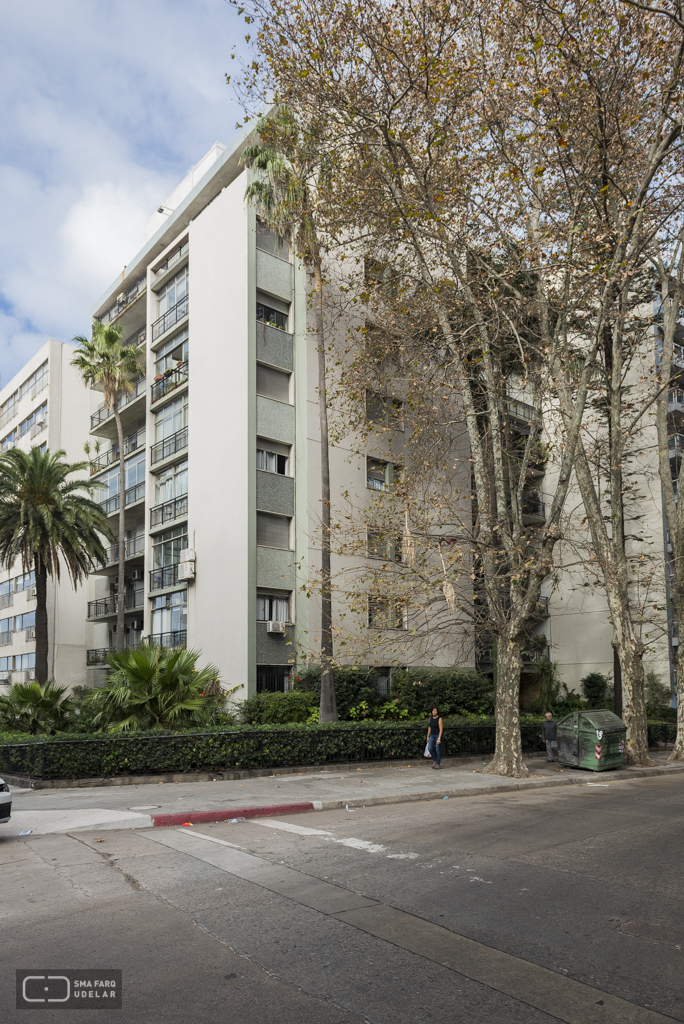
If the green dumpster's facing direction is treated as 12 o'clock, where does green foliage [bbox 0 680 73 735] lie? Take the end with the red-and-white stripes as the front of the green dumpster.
The green foliage is roughly at 4 o'clock from the green dumpster.

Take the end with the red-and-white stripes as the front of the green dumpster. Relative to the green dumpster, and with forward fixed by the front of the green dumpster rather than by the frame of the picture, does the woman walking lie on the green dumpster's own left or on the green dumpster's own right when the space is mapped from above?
on the green dumpster's own right

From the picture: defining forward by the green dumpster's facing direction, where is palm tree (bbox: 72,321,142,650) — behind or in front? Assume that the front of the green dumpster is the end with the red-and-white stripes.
behind

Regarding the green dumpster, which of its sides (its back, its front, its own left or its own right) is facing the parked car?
right

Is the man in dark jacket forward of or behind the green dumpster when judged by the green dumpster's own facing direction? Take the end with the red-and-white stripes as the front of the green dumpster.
behind

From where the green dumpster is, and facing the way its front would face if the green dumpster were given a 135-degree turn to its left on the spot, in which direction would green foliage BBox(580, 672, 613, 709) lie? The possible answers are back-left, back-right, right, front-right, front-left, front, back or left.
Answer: front

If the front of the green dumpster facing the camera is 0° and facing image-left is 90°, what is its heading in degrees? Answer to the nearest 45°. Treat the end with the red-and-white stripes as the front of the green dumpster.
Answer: approximately 315°
